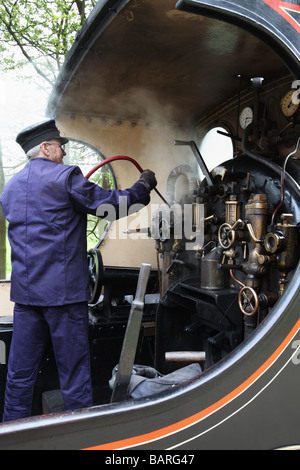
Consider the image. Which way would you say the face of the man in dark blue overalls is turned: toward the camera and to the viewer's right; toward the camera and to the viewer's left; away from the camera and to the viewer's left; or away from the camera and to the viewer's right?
away from the camera and to the viewer's right

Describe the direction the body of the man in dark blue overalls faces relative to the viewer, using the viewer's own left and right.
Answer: facing away from the viewer and to the right of the viewer

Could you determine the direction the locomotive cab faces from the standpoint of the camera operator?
facing away from the viewer and to the right of the viewer
